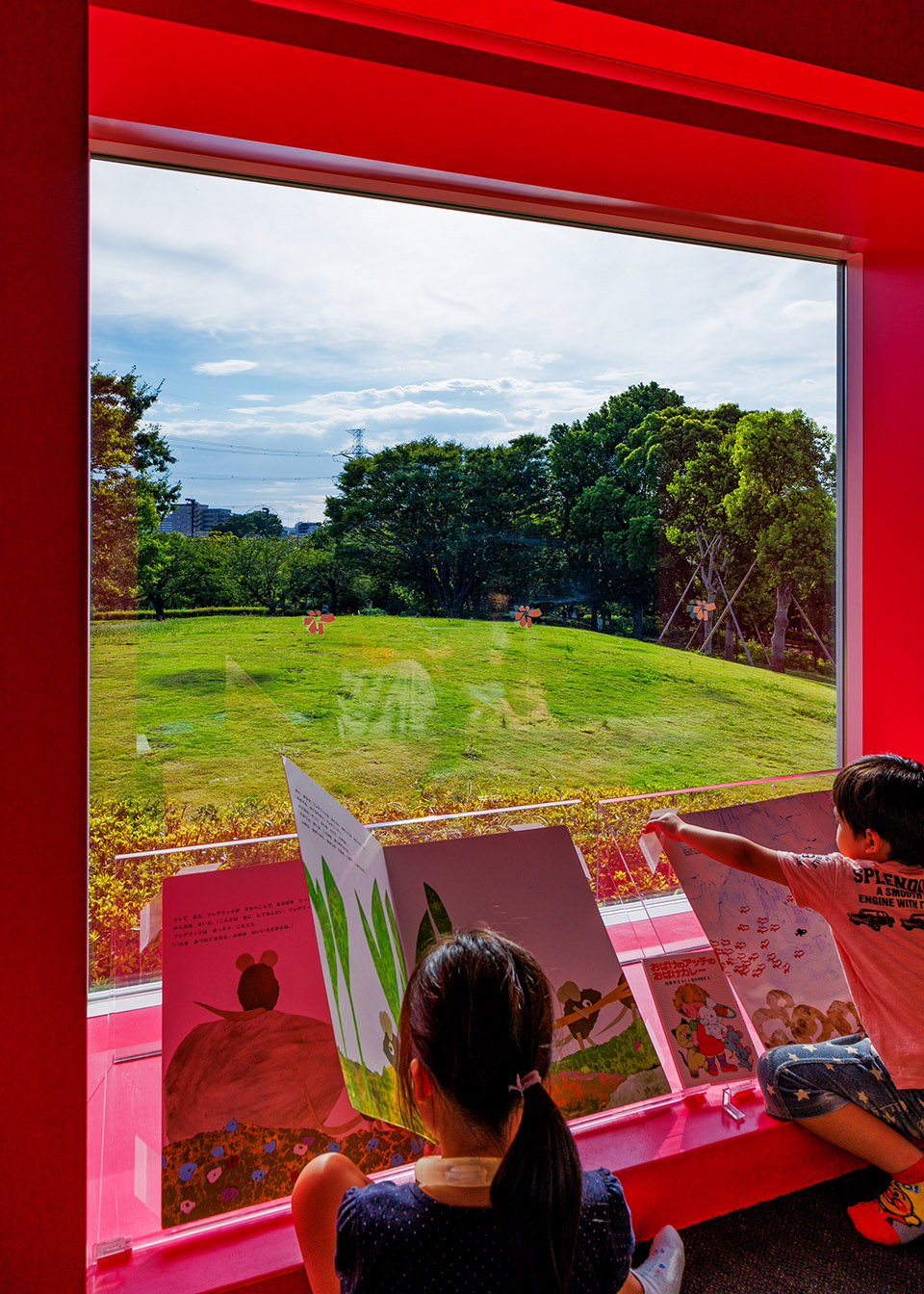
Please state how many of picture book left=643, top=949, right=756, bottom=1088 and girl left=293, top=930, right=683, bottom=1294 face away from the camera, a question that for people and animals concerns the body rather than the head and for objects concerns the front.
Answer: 1

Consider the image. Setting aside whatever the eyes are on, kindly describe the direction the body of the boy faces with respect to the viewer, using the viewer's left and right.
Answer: facing away from the viewer and to the left of the viewer

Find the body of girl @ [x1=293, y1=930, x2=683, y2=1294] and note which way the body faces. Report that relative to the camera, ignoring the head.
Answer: away from the camera

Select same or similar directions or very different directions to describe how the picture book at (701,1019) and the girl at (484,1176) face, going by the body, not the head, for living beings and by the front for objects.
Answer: very different directions

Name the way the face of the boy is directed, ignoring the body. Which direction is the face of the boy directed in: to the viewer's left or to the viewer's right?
to the viewer's left

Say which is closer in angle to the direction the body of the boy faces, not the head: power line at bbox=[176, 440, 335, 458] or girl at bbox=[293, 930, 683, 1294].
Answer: the power line

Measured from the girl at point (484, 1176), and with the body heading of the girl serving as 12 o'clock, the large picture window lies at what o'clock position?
The large picture window is roughly at 12 o'clock from the girl.

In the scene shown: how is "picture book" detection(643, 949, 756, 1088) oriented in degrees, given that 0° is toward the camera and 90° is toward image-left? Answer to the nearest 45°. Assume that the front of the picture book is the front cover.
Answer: approximately 0°
